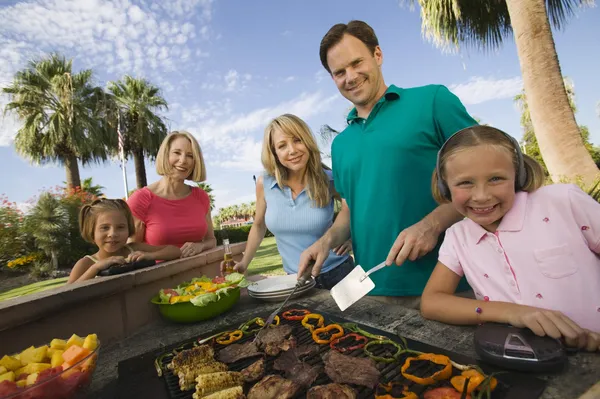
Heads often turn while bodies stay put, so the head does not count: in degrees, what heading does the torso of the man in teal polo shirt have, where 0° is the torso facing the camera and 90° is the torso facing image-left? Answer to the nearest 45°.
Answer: approximately 45°

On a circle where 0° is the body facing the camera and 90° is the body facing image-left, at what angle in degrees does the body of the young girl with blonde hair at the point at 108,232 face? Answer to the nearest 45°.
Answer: approximately 315°

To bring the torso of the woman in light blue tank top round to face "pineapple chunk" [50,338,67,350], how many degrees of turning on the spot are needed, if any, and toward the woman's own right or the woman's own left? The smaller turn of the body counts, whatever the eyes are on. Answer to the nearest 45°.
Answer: approximately 45° to the woman's own right

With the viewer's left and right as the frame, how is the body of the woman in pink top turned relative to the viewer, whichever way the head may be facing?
facing the viewer and to the right of the viewer

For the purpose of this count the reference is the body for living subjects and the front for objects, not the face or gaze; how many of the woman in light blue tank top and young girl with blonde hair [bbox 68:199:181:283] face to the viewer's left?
0

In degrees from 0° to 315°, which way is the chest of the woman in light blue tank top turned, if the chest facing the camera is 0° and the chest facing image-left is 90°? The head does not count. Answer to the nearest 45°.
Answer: approximately 0°

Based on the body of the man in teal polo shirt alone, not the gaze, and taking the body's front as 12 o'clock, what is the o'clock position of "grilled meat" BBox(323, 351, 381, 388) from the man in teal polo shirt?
The grilled meat is roughly at 11 o'clock from the man in teal polo shirt.

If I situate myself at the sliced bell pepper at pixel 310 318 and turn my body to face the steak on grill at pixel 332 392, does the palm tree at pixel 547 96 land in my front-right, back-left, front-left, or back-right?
back-left

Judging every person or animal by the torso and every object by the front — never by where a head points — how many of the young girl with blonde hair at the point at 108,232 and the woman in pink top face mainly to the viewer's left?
0

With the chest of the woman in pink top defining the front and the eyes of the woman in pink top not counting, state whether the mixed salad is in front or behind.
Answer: in front

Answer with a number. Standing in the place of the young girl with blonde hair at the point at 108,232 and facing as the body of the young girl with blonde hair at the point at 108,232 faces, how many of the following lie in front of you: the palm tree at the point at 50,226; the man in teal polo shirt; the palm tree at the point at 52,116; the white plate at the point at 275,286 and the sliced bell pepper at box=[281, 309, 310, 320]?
3

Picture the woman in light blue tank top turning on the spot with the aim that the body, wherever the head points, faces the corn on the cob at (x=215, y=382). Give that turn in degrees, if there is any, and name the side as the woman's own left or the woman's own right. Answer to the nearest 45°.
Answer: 0° — they already face it
